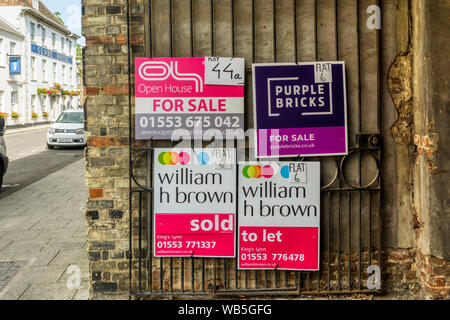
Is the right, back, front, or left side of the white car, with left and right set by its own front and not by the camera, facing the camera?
front

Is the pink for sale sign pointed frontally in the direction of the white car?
no

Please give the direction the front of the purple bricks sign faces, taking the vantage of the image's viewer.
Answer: facing the viewer

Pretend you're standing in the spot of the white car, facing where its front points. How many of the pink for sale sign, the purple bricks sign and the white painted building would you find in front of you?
2

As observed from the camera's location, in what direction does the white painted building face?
facing the viewer and to the right of the viewer

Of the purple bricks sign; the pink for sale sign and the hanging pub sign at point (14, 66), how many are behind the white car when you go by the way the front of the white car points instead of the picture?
1

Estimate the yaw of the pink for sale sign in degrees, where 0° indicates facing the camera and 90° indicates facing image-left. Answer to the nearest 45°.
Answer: approximately 0°

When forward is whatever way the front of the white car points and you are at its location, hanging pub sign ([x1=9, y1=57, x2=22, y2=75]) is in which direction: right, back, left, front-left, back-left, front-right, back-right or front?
back

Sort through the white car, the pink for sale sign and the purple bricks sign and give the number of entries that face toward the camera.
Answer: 3

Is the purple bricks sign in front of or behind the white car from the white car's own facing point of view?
in front

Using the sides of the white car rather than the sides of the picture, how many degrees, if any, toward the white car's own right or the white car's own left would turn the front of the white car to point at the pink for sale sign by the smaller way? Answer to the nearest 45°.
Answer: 0° — it already faces it

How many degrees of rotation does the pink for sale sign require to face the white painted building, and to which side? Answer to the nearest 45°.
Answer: approximately 180°

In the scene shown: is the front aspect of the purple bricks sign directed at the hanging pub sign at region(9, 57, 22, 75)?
no

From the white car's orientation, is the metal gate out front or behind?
out front

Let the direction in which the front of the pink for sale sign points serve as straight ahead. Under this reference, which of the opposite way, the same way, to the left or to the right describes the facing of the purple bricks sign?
the same way
